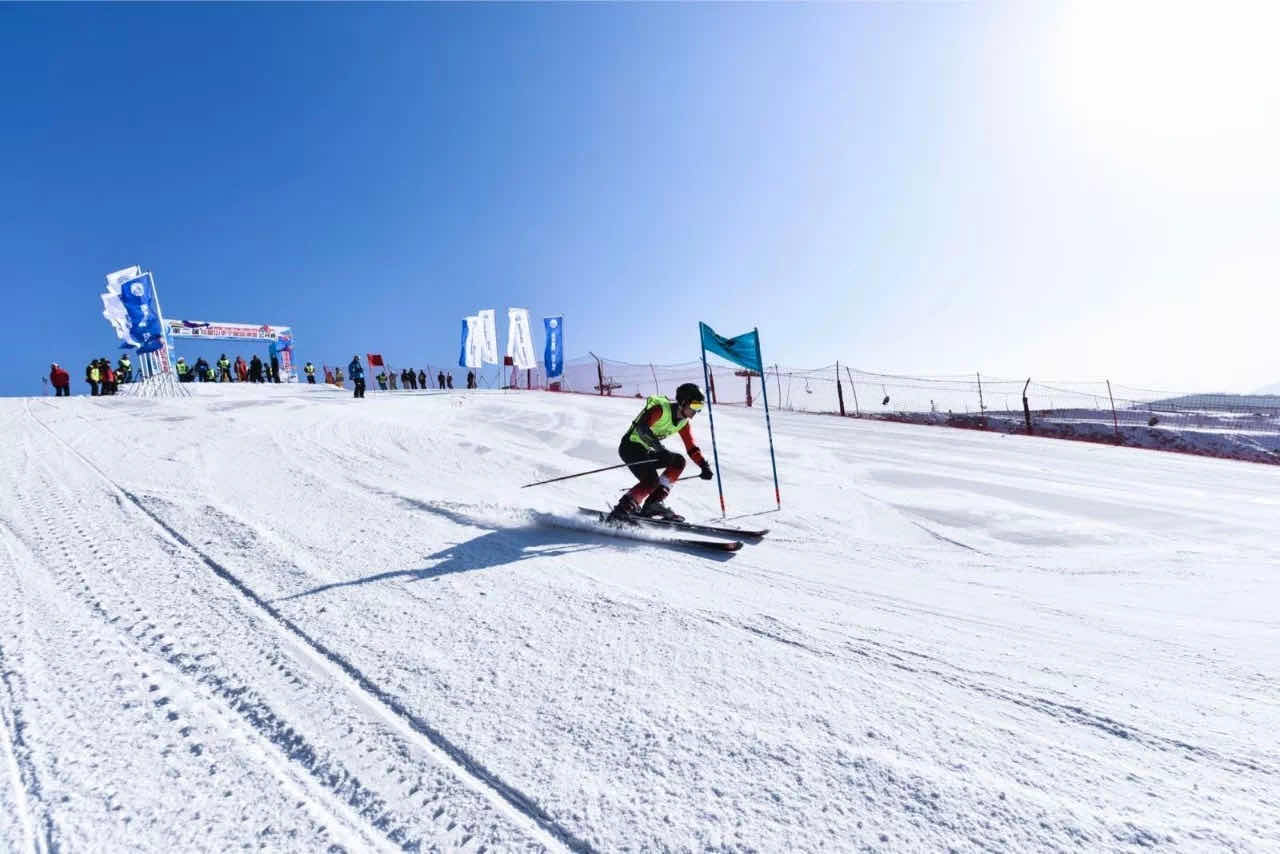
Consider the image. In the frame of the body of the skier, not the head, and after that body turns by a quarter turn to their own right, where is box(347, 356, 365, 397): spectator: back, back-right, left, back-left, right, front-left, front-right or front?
right

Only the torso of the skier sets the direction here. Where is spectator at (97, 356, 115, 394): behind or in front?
behind

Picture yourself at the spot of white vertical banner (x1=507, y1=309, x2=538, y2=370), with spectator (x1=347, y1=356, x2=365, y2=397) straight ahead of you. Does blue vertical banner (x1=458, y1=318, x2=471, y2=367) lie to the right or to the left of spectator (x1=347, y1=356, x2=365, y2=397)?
right

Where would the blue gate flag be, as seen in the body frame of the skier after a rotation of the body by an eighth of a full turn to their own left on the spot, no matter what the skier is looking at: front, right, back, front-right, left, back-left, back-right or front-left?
front-left

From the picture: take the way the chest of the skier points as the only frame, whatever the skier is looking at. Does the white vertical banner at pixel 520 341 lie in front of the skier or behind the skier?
behind

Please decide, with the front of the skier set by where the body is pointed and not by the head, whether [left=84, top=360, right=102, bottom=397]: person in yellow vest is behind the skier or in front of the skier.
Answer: behind

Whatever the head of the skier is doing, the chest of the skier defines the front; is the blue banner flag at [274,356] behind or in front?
behind

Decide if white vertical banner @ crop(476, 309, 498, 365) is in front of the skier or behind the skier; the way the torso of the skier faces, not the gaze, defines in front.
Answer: behind
